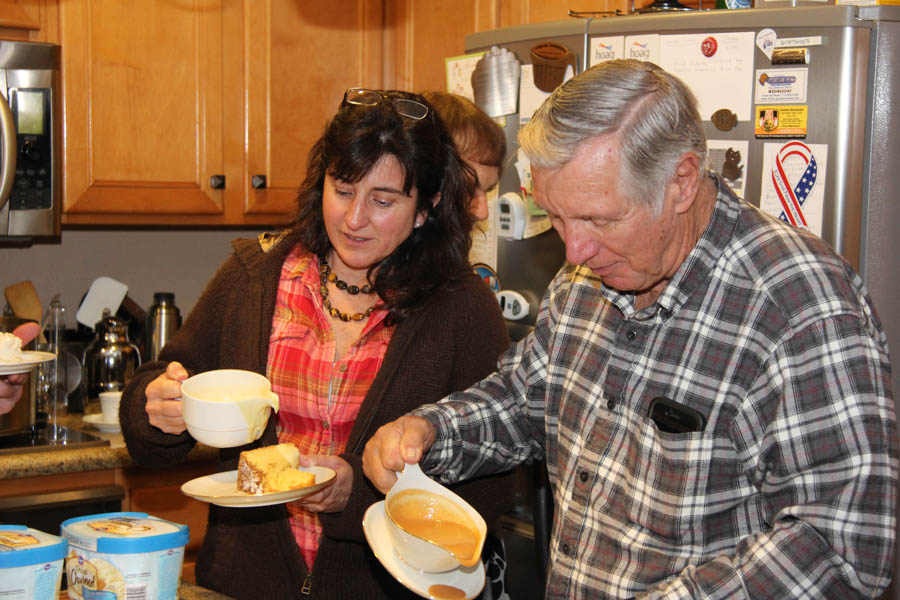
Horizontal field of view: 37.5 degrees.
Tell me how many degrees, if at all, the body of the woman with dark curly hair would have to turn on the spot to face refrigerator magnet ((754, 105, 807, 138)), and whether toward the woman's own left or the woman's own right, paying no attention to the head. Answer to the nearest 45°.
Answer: approximately 135° to the woman's own left

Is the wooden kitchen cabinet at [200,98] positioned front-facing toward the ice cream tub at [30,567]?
yes

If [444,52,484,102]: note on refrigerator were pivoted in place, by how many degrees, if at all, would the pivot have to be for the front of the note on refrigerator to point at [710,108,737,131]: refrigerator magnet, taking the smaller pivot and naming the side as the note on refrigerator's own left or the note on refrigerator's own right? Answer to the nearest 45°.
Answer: approximately 90° to the note on refrigerator's own left

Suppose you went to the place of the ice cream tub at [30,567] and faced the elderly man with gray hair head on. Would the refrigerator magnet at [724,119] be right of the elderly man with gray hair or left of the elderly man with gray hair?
left

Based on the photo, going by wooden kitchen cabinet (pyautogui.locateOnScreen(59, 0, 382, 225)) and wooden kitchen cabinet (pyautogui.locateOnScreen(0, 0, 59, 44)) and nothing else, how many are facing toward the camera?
2

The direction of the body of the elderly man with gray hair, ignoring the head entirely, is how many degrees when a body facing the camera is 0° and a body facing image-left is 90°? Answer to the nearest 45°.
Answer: approximately 45°

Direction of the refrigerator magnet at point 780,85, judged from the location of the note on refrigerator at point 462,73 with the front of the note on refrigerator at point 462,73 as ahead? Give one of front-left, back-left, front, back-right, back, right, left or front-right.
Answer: left

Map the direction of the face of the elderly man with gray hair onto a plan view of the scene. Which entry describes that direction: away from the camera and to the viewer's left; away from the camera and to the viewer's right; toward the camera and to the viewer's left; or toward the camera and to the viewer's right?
toward the camera and to the viewer's left

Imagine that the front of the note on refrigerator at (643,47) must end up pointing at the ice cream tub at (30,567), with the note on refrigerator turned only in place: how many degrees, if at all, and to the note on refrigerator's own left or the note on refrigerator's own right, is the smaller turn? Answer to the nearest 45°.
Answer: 0° — it already faces it

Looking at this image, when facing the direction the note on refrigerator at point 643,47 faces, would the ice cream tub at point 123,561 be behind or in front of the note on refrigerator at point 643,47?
in front

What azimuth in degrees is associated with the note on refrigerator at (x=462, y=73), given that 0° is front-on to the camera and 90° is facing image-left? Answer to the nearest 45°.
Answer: approximately 45°

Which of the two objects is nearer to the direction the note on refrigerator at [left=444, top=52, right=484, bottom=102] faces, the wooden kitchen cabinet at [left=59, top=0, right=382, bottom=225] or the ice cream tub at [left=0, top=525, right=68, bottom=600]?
the ice cream tub

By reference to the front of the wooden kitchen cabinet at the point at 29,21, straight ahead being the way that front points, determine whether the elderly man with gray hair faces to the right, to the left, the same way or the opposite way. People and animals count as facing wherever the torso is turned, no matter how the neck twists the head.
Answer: to the right
